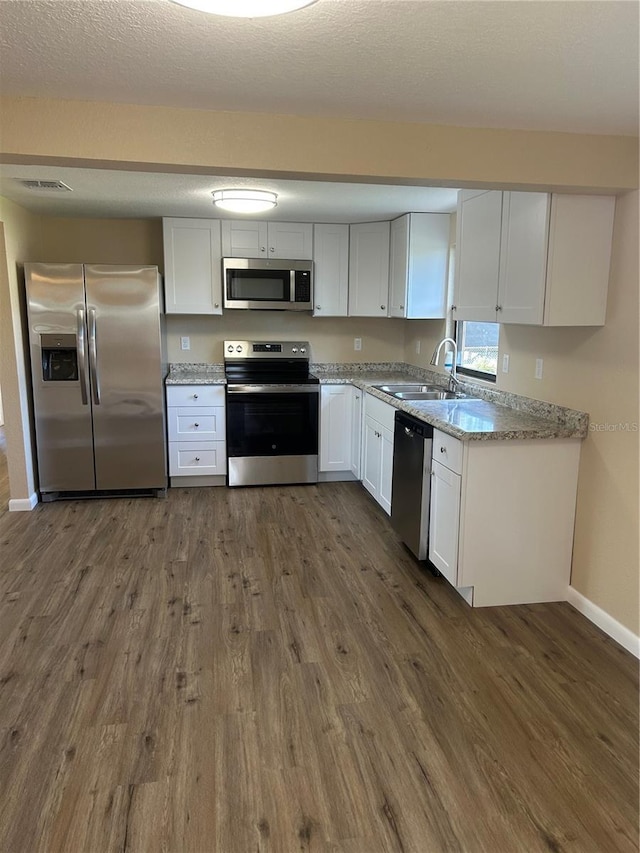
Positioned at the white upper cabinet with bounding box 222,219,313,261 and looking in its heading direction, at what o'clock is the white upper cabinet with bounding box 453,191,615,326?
the white upper cabinet with bounding box 453,191,615,326 is roughly at 11 o'clock from the white upper cabinet with bounding box 222,219,313,261.

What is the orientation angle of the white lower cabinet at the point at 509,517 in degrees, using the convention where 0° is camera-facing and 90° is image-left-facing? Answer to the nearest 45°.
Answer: approximately 90°

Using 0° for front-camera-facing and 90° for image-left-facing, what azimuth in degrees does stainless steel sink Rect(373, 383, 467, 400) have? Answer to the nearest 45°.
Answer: approximately 90°

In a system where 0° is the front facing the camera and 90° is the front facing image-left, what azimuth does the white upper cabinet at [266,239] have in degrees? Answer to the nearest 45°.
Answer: approximately 0°

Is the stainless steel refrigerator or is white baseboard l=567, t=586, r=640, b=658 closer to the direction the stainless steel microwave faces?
the white baseboard

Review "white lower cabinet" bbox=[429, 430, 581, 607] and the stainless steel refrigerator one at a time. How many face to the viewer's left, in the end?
1

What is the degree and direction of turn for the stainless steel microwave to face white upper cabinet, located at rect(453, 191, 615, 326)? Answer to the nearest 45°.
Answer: approximately 45° to its left
